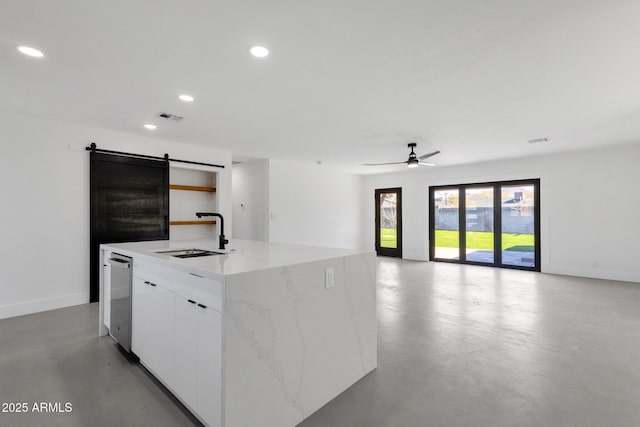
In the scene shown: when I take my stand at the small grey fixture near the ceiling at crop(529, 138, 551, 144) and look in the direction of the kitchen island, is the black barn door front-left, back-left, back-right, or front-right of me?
front-right

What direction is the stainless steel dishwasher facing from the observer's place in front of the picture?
facing the viewer and to the left of the viewer

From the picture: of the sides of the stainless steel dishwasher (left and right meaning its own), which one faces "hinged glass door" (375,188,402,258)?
back
